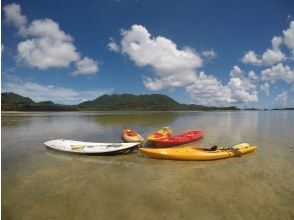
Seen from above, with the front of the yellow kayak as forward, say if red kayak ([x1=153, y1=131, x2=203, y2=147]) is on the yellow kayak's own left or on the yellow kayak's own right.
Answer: on the yellow kayak's own right

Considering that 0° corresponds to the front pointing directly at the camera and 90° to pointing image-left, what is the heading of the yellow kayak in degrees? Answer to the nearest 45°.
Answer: approximately 90°
